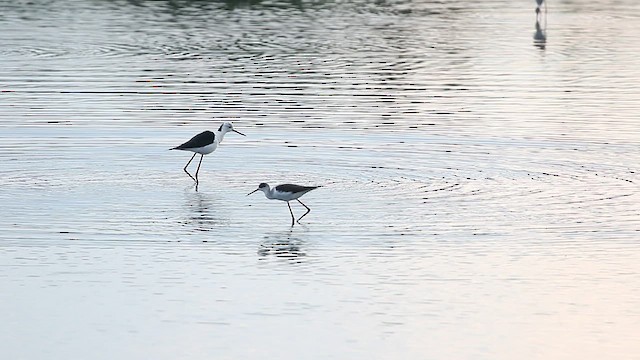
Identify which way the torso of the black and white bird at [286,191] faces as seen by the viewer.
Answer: to the viewer's left
